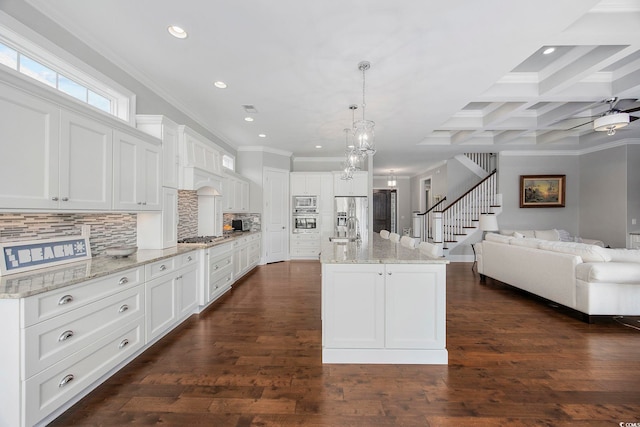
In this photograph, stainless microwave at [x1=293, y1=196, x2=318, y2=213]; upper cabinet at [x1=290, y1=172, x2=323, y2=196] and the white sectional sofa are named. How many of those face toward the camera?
2

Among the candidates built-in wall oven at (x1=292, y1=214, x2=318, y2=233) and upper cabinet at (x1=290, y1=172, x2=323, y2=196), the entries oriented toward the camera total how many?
2

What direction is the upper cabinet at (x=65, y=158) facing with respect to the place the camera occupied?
facing the viewer and to the right of the viewer

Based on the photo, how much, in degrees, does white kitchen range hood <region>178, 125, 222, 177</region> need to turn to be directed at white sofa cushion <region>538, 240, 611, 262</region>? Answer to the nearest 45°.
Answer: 0° — it already faces it

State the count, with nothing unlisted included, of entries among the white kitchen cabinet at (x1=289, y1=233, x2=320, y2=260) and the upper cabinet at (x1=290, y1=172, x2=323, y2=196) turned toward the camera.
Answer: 2

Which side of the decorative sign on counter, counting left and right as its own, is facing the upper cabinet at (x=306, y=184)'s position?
left

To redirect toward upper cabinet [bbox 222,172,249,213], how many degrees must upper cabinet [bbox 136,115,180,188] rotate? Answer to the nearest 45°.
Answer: approximately 90° to its left

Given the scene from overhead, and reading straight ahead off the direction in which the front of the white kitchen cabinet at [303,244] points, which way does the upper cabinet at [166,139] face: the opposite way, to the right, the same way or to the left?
to the left

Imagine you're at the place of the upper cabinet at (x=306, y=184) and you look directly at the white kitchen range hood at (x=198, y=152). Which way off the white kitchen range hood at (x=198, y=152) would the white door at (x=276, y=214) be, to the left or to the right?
right

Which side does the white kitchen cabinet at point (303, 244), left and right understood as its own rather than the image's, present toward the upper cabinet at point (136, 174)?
front
